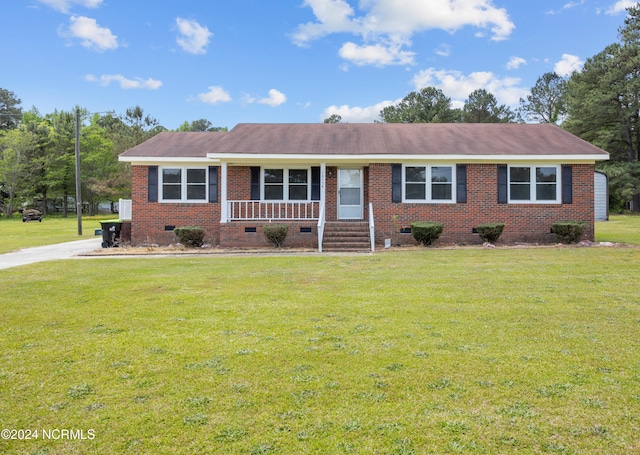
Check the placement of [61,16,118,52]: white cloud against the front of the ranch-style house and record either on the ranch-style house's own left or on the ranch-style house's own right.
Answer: on the ranch-style house's own right

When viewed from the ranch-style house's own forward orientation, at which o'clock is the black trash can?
The black trash can is roughly at 3 o'clock from the ranch-style house.

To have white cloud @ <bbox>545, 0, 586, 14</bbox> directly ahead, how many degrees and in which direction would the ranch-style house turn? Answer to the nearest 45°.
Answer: approximately 135° to its left

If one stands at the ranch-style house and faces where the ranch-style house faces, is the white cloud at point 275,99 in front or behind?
behind

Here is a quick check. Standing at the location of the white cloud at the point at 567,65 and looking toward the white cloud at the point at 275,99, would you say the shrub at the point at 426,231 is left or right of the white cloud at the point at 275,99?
left

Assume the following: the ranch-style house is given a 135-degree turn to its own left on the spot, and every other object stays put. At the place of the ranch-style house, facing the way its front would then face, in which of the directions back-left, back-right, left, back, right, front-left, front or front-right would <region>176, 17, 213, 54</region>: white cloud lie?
left

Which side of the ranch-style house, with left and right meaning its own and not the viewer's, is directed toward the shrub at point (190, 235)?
right

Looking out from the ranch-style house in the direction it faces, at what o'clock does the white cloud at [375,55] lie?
The white cloud is roughly at 6 o'clock from the ranch-style house.

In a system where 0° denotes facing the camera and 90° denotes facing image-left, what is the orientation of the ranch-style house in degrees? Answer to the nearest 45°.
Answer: approximately 0°
